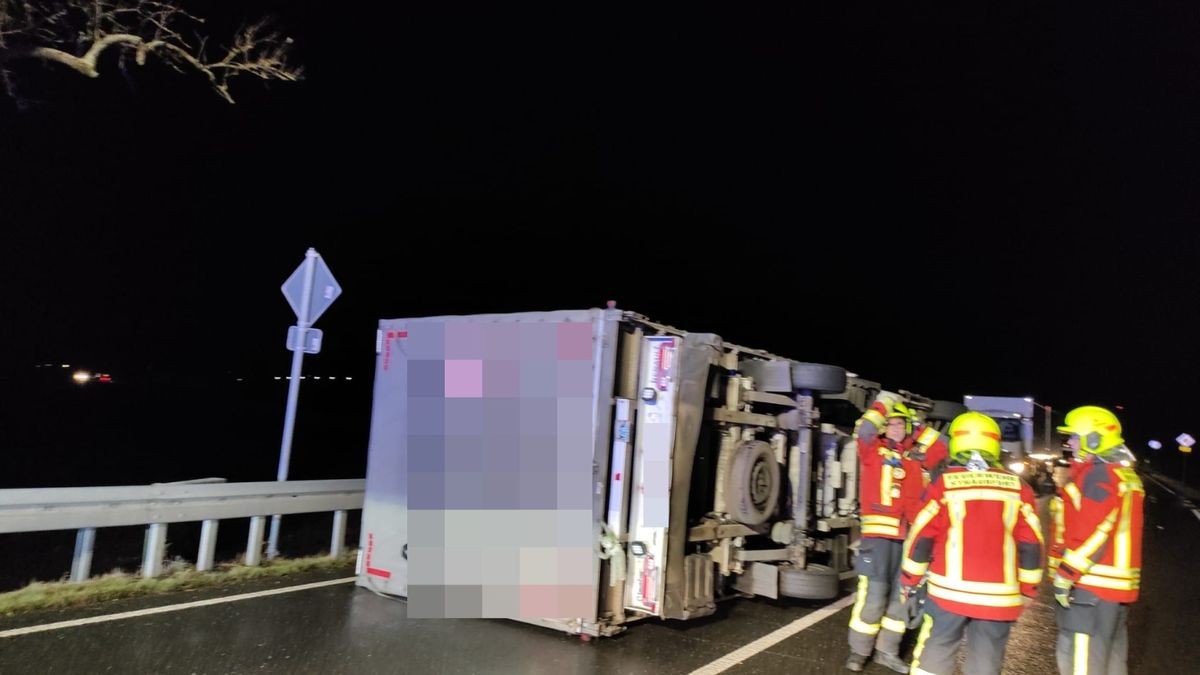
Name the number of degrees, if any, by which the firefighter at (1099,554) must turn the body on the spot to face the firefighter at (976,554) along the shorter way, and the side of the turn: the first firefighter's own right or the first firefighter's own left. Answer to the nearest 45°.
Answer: approximately 45° to the first firefighter's own left

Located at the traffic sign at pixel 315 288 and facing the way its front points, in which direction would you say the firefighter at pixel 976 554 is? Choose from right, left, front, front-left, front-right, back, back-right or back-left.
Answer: back-right

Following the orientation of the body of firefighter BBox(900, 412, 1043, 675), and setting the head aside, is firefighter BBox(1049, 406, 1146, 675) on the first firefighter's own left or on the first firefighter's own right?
on the first firefighter's own right

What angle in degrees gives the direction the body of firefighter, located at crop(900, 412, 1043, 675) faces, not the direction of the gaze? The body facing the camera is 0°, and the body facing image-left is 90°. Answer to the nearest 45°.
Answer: approximately 180°

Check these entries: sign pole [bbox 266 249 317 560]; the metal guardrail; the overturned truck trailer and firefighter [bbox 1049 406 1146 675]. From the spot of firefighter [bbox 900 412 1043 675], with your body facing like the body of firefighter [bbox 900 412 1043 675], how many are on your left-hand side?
3

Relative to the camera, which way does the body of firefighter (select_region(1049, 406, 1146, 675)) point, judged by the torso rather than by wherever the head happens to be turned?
to the viewer's left

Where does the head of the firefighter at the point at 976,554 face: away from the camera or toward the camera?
away from the camera

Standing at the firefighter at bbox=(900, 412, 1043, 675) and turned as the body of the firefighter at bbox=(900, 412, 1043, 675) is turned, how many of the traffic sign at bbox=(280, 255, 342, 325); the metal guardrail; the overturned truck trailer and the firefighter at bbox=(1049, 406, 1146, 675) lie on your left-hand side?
3

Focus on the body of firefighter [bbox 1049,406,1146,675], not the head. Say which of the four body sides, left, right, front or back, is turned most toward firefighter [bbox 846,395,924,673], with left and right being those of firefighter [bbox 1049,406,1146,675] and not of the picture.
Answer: front

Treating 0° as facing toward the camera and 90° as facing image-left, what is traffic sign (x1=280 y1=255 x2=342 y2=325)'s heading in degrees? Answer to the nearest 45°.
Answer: approximately 180°
